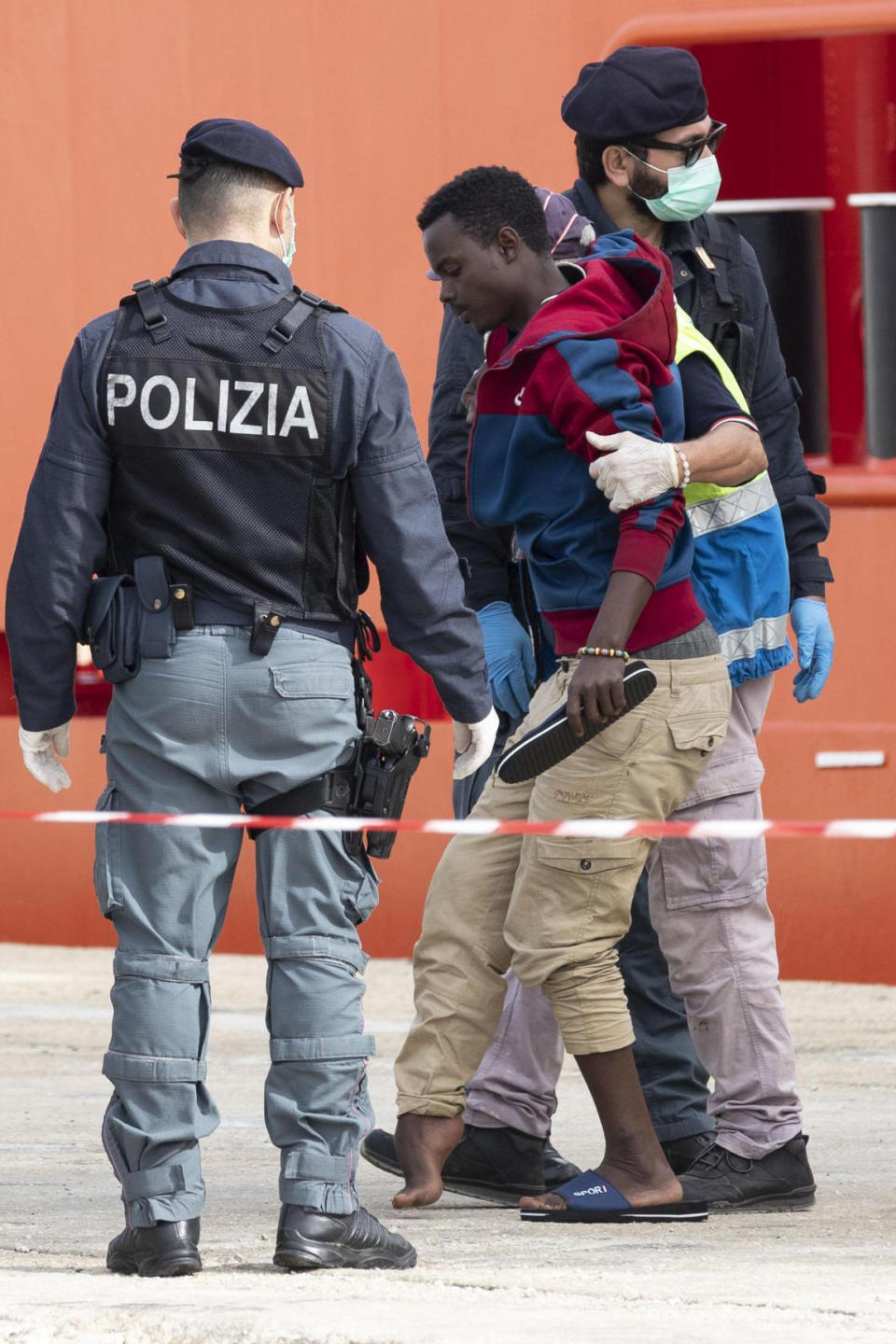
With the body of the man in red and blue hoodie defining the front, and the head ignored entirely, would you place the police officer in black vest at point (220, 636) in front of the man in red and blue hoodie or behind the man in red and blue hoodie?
in front

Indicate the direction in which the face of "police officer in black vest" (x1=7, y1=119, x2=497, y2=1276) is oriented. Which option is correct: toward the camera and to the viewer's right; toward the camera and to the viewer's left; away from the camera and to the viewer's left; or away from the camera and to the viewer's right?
away from the camera and to the viewer's right

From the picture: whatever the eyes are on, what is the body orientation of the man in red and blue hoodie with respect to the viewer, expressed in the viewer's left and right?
facing to the left of the viewer
